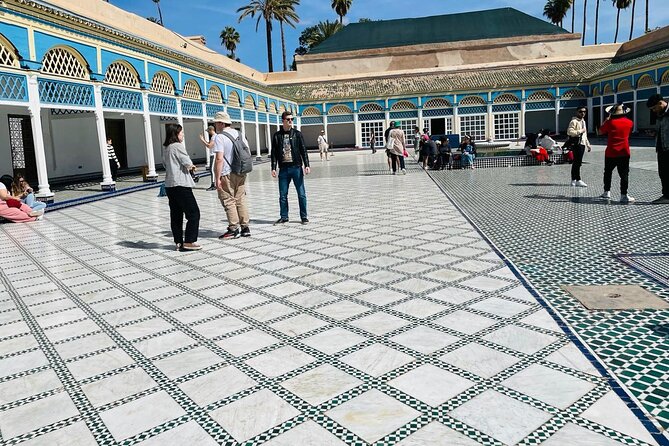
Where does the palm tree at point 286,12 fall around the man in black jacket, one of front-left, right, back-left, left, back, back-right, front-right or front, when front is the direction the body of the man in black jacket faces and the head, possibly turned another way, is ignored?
back

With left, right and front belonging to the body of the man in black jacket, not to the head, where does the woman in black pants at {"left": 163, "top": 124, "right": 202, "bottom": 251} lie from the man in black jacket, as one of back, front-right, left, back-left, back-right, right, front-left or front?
front-right

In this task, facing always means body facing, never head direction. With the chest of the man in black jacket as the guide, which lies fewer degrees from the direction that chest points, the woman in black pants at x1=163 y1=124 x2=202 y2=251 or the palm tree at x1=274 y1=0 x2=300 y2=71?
the woman in black pants

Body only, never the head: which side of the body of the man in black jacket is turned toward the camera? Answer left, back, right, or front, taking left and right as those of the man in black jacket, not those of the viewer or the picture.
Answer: front

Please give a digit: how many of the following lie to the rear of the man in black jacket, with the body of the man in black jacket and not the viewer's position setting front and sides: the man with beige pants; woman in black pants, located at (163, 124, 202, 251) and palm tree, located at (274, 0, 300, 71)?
1

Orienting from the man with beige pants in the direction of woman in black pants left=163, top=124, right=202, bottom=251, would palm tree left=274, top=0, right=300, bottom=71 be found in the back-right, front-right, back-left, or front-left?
back-right

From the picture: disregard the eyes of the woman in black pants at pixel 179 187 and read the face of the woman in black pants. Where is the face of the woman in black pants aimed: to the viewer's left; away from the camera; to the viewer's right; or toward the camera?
to the viewer's right

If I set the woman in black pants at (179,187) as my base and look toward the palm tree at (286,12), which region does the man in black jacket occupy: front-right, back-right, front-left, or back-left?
front-right

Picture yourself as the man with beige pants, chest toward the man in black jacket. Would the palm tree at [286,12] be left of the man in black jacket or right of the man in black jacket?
left

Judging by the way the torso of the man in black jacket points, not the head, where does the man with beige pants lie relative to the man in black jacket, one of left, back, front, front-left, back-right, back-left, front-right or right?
front-right

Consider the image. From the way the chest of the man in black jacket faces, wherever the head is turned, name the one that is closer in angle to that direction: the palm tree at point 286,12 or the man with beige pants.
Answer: the man with beige pants
